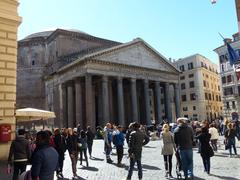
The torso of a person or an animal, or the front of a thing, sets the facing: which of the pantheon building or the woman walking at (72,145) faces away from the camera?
the woman walking

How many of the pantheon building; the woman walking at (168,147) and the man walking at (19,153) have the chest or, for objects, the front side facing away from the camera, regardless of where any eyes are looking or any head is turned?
2

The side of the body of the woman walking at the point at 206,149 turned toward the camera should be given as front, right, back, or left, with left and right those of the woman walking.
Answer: back

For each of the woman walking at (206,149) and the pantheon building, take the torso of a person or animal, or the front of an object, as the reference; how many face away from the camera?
1

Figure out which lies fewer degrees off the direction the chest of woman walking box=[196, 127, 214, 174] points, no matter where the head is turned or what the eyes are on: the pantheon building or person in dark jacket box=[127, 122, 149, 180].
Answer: the pantheon building

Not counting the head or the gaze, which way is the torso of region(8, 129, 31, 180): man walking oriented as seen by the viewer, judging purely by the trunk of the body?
away from the camera
